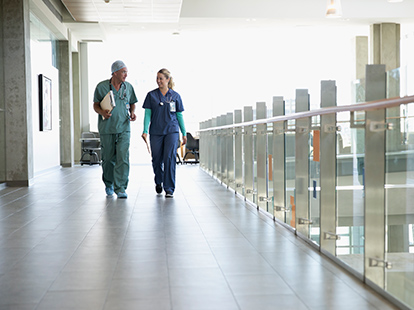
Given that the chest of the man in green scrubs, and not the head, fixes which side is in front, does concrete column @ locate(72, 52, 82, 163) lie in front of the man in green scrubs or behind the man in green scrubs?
behind

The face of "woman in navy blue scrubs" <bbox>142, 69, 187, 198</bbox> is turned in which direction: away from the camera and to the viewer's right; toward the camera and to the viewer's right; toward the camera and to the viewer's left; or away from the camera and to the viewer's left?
toward the camera and to the viewer's left

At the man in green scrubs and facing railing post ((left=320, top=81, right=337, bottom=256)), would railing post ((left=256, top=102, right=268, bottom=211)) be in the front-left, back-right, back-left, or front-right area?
front-left

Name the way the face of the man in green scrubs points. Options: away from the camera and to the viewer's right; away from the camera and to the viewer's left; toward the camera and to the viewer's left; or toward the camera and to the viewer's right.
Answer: toward the camera and to the viewer's right

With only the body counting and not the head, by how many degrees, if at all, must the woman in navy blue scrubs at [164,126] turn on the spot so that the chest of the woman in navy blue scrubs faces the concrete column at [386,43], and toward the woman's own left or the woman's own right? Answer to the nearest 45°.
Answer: approximately 135° to the woman's own left

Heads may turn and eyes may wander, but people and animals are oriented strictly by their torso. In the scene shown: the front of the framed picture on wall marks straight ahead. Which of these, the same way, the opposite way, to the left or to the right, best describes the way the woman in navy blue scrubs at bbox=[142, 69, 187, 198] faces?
to the right

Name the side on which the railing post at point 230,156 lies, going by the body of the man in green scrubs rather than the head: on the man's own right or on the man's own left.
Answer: on the man's own left

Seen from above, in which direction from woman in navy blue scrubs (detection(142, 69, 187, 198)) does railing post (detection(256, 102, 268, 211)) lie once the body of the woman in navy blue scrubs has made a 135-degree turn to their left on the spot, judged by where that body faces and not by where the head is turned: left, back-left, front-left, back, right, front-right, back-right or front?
right

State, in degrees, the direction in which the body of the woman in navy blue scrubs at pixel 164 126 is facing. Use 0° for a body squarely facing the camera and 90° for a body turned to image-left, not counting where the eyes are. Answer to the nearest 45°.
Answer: approximately 0°

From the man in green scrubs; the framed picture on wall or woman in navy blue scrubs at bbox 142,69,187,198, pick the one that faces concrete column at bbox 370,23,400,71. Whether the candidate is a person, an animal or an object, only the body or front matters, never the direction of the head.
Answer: the framed picture on wall

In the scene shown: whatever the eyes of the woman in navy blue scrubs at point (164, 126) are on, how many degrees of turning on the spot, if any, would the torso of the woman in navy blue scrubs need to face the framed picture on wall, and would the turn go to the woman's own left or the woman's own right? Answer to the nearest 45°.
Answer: approximately 135° to the woman's own right

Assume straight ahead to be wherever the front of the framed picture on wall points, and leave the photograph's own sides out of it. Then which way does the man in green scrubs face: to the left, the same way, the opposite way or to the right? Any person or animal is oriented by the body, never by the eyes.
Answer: to the right

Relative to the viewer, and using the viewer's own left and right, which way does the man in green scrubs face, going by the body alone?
facing the viewer

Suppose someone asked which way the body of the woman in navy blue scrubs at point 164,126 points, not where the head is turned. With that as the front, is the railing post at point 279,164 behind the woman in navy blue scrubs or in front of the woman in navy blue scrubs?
in front

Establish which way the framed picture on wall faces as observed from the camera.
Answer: facing to the right of the viewer

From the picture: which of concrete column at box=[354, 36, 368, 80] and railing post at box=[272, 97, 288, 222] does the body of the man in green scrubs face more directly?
the railing post
